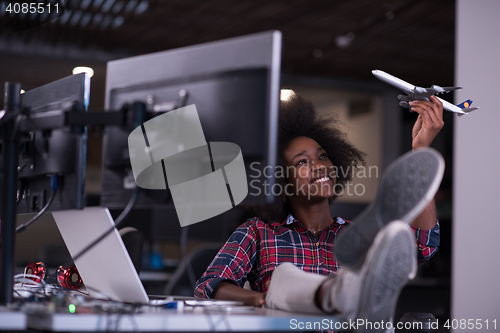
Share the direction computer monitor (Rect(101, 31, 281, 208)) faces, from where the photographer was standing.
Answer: facing away from the viewer and to the right of the viewer

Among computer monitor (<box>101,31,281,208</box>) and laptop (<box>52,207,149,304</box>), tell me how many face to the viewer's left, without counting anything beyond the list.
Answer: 0

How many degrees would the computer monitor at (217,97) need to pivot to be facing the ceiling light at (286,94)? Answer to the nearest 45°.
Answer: approximately 45° to its left

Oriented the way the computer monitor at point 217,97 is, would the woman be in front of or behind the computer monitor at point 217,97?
in front

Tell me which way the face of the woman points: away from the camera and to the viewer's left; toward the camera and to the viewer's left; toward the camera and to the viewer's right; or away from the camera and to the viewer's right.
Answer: toward the camera and to the viewer's right

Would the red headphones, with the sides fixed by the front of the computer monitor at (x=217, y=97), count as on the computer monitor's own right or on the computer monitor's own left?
on the computer monitor's own left

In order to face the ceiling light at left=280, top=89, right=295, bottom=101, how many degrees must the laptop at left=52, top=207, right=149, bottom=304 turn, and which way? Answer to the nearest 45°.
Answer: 0° — it already faces it
